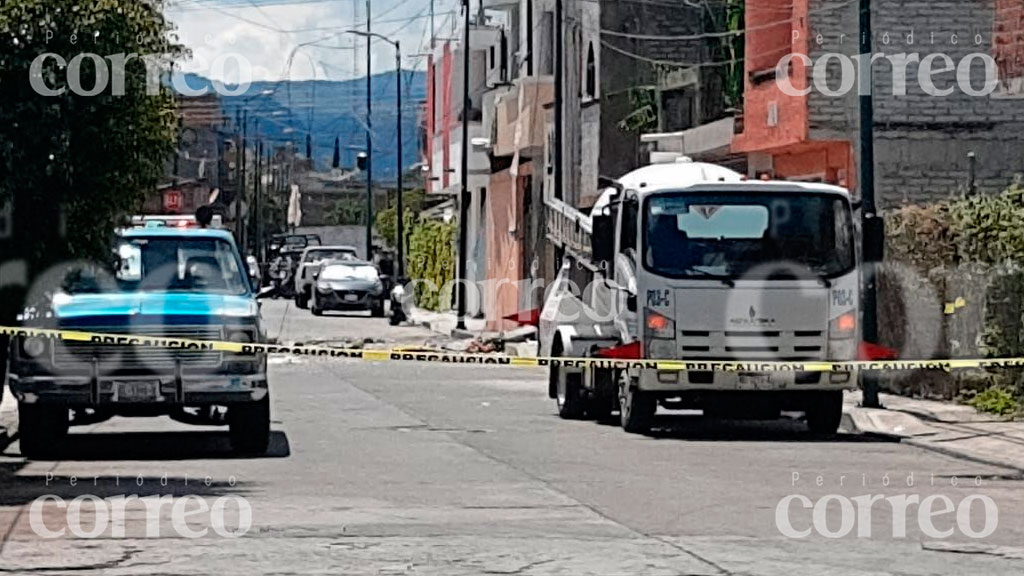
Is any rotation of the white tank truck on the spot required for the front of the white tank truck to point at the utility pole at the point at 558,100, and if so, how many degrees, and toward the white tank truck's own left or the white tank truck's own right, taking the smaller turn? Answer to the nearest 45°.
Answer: approximately 180°

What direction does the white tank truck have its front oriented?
toward the camera

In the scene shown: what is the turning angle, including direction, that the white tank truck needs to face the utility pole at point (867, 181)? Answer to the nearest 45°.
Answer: approximately 135° to its left

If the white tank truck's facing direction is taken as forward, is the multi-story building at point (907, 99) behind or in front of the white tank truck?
behind

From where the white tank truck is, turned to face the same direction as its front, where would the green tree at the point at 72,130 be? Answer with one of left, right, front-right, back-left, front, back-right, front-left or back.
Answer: front-right

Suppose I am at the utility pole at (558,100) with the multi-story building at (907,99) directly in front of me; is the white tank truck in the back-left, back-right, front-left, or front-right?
front-right

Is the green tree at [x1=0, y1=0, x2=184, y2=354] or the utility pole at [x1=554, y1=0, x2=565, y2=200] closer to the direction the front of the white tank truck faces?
the green tree
